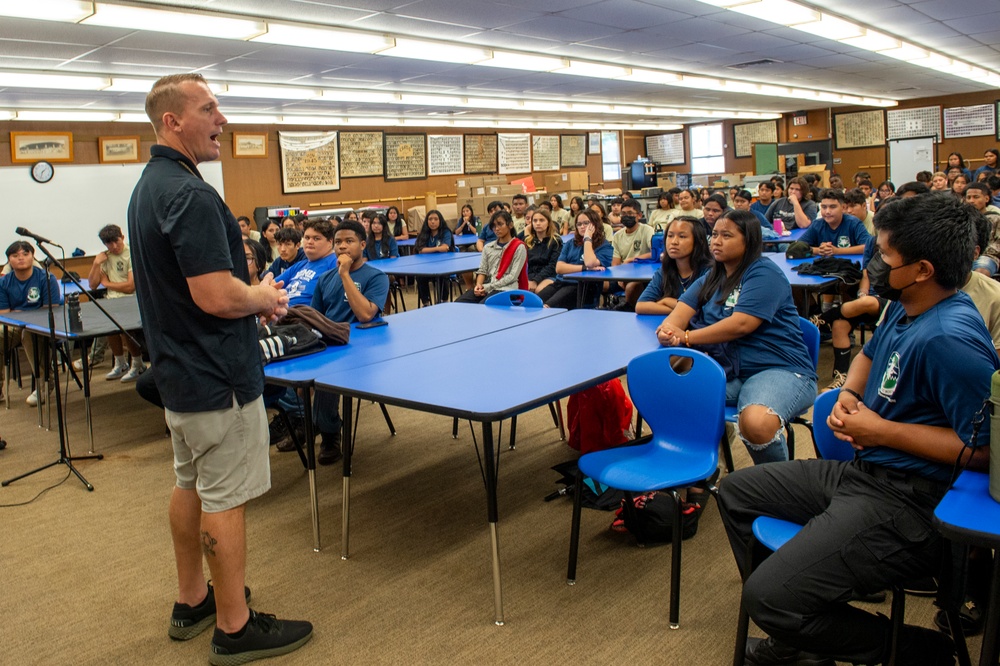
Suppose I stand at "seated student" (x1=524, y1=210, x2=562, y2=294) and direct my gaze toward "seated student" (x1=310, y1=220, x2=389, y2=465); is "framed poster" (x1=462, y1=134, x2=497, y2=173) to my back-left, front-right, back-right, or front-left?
back-right

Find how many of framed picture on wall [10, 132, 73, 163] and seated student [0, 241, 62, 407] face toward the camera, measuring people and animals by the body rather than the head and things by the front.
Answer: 2

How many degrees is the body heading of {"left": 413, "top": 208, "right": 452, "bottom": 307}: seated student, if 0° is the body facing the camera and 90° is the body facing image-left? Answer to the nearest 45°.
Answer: approximately 0°

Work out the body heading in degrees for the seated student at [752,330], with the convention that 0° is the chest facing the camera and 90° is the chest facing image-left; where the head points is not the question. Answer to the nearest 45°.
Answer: approximately 45°

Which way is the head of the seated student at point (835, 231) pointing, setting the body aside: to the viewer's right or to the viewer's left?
to the viewer's left

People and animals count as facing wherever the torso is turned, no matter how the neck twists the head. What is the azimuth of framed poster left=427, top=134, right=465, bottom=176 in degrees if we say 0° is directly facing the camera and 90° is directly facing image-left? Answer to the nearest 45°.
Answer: approximately 0°

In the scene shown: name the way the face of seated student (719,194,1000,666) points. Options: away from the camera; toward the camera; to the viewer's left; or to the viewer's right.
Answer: to the viewer's left

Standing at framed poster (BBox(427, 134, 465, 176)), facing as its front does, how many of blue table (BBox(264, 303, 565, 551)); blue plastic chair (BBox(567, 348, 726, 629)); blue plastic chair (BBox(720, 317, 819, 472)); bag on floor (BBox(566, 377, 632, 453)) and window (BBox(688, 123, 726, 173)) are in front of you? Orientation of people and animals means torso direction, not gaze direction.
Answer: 4
